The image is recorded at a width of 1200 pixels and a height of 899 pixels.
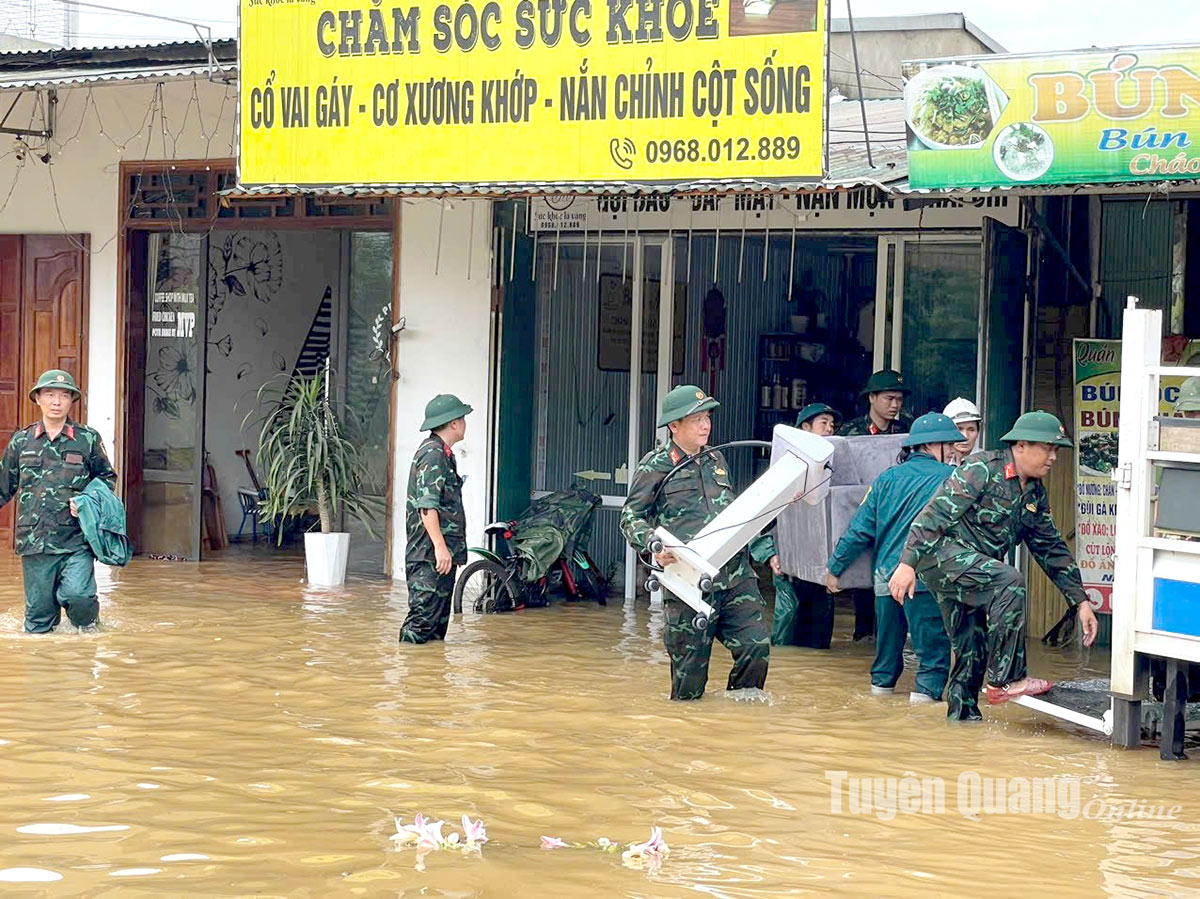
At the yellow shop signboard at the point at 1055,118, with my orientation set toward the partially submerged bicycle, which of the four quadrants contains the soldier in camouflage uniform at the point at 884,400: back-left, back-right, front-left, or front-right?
front-right

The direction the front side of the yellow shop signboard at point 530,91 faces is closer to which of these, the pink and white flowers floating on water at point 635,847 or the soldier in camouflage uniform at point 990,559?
the pink and white flowers floating on water

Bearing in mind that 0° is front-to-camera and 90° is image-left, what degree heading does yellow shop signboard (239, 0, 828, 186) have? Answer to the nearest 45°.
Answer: approximately 0°

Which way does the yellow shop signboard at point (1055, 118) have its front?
toward the camera

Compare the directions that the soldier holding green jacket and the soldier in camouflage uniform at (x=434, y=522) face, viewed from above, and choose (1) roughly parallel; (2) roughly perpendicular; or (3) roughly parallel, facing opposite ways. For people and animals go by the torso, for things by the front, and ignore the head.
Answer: roughly perpendicular

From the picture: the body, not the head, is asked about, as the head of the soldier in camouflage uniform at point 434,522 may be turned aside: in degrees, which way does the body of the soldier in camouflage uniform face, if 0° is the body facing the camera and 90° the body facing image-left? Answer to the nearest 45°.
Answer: approximately 270°

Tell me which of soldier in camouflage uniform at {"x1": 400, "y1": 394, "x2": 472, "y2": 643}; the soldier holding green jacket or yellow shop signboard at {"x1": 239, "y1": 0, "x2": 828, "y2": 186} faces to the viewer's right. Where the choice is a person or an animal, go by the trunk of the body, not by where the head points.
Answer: the soldier in camouflage uniform

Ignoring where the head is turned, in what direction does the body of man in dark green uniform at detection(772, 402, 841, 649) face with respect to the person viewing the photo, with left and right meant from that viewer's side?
facing the viewer and to the right of the viewer

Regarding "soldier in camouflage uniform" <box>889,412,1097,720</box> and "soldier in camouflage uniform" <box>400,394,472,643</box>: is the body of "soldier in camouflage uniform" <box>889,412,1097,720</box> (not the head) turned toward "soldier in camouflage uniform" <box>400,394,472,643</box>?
no

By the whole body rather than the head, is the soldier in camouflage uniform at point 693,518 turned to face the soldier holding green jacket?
no

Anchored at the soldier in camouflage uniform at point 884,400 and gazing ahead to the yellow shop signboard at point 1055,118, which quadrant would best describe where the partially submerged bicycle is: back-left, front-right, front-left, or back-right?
back-right

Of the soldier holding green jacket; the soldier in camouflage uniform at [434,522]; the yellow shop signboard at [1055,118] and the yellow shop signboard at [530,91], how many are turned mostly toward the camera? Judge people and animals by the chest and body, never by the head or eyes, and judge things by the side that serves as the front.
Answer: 3

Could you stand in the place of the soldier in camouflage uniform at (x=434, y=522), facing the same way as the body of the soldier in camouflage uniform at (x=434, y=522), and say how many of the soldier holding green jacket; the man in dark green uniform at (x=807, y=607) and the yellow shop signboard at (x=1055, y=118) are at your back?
1

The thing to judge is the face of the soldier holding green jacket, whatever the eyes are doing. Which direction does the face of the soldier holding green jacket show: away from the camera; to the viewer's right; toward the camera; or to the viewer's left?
toward the camera

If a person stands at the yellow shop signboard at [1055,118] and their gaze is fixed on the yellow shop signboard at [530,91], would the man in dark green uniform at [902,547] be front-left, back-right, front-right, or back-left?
front-left

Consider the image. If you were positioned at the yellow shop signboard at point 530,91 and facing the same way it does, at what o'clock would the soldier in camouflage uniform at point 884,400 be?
The soldier in camouflage uniform is roughly at 9 o'clock from the yellow shop signboard.

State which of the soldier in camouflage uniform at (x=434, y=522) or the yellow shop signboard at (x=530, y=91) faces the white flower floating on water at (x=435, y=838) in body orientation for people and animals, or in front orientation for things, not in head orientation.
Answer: the yellow shop signboard

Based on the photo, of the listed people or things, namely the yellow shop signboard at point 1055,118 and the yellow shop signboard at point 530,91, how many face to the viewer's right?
0
